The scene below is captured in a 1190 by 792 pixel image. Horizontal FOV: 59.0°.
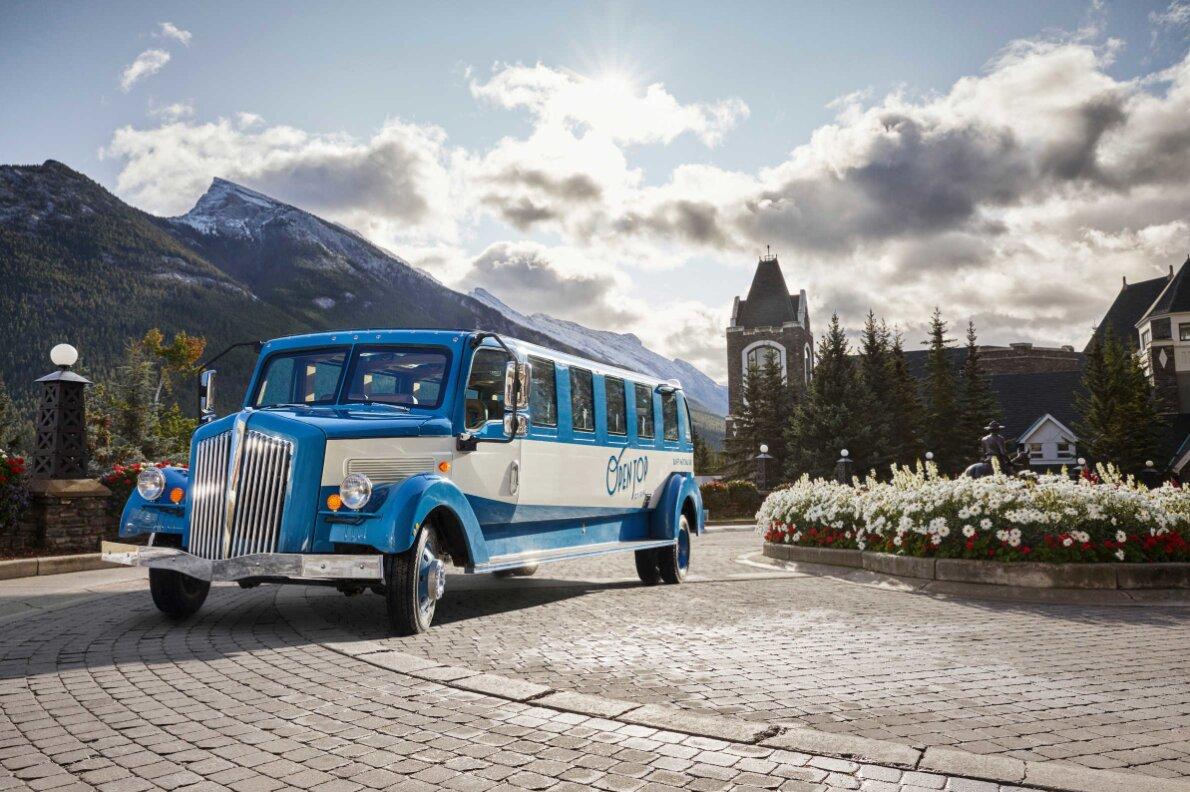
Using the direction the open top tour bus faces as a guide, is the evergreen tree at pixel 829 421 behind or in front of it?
behind

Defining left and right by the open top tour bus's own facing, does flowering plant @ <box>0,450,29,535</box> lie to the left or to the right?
on its right

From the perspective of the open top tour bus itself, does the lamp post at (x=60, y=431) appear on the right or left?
on its right

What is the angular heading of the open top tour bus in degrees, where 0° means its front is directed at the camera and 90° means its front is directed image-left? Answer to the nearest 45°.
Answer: approximately 45°

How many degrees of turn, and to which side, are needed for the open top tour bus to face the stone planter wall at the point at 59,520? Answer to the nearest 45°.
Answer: approximately 90° to its right

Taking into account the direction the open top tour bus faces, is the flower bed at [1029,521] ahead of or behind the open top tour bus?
behind

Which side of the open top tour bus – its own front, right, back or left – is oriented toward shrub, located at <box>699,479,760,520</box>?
back

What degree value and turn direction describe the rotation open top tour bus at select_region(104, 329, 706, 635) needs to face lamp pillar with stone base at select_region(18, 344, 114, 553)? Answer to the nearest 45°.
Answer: approximately 90° to its right
